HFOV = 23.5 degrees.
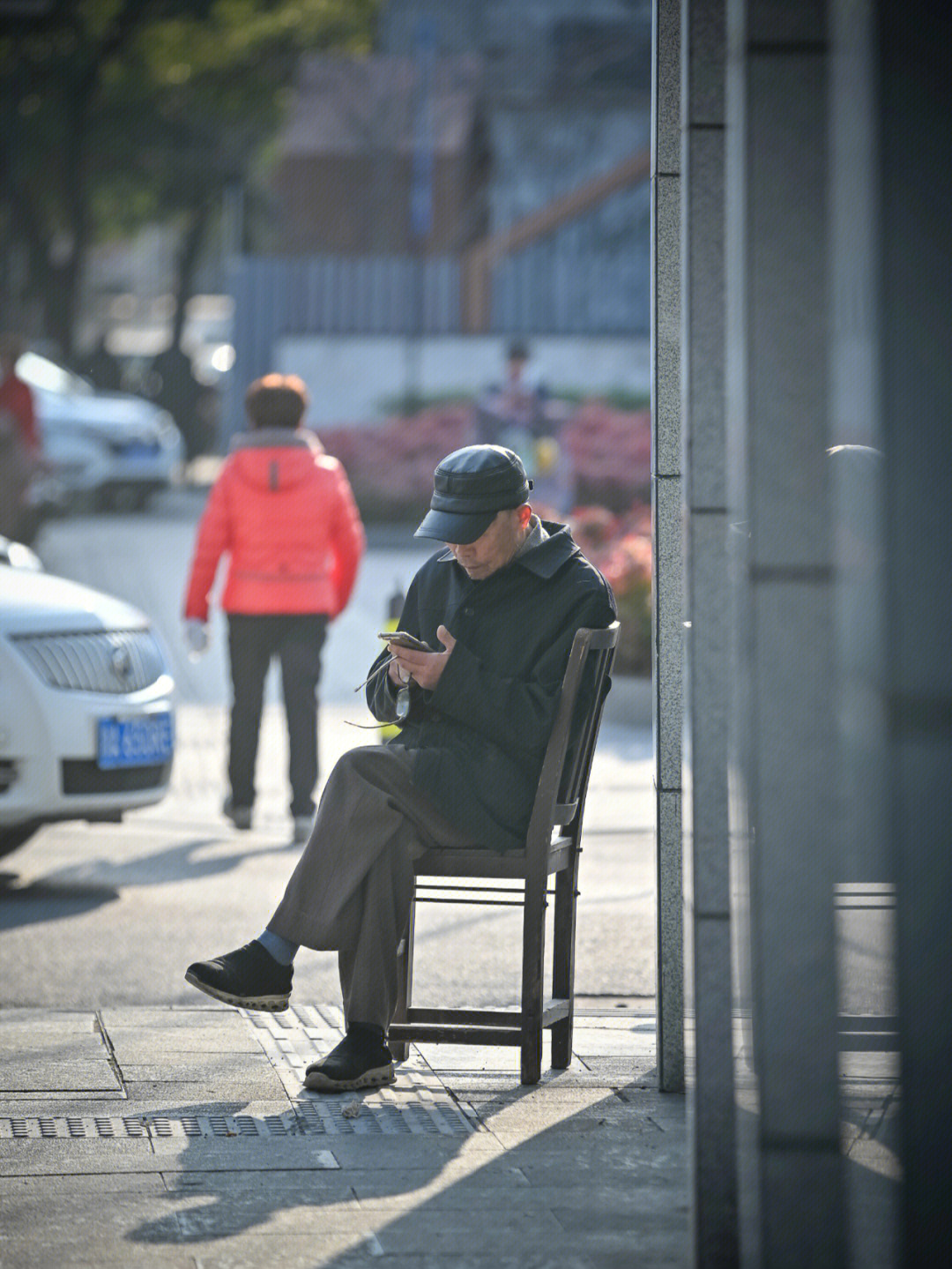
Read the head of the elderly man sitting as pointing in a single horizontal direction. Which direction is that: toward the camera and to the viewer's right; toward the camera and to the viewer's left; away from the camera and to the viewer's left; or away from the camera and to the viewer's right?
toward the camera and to the viewer's left

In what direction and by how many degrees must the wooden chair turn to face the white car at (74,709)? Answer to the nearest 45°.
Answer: approximately 45° to its right

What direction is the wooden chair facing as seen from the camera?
to the viewer's left

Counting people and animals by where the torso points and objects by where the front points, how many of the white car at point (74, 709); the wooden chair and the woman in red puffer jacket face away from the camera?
1

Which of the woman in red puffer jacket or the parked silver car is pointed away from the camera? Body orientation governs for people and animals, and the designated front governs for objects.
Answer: the woman in red puffer jacket

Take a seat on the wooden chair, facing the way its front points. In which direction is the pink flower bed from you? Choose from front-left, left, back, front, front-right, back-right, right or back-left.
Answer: right

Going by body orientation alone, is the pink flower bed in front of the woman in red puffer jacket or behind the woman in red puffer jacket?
in front

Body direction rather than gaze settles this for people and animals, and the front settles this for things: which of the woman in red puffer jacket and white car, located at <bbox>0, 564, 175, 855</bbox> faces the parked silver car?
the woman in red puffer jacket

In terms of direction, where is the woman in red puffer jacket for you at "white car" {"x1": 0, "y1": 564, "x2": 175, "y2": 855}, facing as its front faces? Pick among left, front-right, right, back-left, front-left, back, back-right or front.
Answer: left

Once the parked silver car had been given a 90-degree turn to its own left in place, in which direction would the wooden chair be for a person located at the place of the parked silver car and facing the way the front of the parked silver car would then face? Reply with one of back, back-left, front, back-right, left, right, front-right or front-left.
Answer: back-right

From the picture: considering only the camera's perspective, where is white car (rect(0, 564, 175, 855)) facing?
facing the viewer and to the right of the viewer

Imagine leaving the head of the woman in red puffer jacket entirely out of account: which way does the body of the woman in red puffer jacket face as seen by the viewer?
away from the camera

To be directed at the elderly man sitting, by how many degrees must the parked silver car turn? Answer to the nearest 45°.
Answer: approximately 45° to its right

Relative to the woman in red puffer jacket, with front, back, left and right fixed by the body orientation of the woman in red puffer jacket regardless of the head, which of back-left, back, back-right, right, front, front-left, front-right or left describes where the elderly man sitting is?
back

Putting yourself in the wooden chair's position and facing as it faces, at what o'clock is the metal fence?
The metal fence is roughly at 3 o'clock from the wooden chair.
